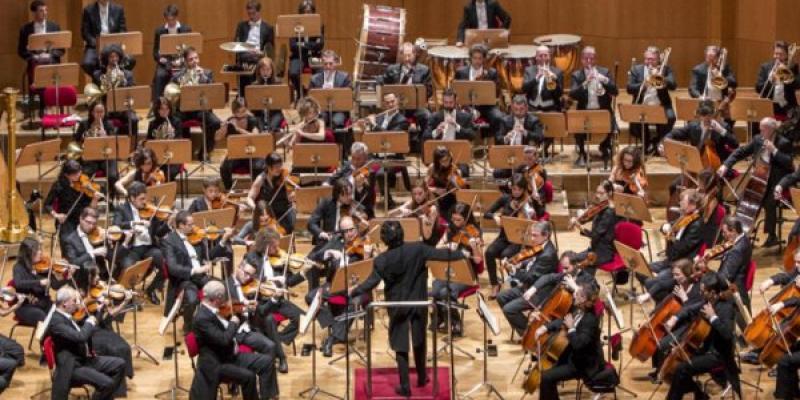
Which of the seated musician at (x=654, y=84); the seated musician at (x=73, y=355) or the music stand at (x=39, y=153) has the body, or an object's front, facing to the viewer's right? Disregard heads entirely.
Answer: the seated musician at (x=73, y=355)

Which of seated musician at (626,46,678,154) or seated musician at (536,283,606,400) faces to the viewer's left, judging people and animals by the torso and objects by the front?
seated musician at (536,283,606,400)

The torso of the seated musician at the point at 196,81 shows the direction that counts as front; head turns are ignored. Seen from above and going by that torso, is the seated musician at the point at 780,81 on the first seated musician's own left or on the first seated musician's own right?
on the first seated musician's own left

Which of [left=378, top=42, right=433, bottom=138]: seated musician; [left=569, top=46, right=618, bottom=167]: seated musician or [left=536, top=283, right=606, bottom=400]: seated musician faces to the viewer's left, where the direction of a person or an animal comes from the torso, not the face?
[left=536, top=283, right=606, bottom=400]: seated musician

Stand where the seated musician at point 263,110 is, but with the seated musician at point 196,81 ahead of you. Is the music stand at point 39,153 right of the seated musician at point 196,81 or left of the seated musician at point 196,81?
left

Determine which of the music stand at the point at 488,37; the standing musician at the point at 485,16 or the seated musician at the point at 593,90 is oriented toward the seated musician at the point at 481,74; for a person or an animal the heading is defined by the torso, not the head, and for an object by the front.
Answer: the standing musician

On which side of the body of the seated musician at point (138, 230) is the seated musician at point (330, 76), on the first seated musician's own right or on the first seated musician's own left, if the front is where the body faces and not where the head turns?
on the first seated musician's own left

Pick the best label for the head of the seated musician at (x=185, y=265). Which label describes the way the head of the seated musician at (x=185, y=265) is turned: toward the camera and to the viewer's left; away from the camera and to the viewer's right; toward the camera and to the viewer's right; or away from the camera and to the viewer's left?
toward the camera and to the viewer's right

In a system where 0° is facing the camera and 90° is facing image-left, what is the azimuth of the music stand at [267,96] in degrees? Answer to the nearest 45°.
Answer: approximately 180°

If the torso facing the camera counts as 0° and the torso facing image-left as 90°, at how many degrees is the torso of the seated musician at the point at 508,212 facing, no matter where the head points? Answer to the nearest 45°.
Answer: approximately 45°

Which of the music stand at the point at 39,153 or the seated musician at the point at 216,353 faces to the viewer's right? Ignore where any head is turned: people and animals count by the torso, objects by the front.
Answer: the seated musician

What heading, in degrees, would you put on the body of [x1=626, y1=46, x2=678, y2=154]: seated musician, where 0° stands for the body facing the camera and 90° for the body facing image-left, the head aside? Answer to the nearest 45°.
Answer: approximately 0°

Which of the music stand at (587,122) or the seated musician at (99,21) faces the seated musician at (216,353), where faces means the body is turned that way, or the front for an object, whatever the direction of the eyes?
the seated musician at (99,21)

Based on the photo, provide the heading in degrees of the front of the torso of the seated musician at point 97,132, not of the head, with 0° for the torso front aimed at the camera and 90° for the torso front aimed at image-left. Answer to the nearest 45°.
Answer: approximately 0°

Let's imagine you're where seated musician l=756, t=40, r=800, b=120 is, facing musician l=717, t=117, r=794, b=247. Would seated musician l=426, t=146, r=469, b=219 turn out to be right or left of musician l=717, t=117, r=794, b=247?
right
